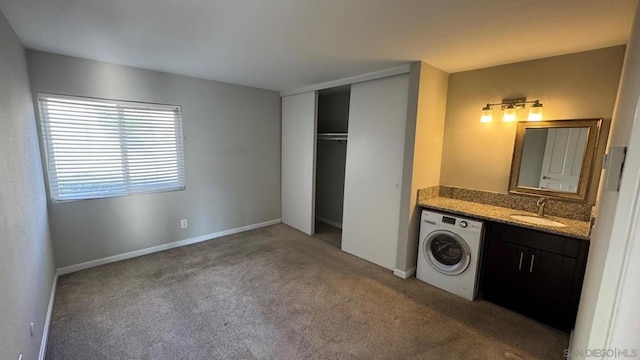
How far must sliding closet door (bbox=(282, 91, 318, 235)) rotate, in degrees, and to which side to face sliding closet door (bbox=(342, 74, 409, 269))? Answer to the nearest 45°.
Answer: approximately 90° to its left

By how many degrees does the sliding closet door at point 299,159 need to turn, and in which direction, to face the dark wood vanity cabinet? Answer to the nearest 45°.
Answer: approximately 90° to its left

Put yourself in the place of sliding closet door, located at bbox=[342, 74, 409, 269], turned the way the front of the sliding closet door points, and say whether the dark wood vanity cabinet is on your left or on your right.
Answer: on your left

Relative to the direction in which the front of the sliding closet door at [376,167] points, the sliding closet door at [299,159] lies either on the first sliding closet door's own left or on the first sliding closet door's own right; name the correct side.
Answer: on the first sliding closet door's own right

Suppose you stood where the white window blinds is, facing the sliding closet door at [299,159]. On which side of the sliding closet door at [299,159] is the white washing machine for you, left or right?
right

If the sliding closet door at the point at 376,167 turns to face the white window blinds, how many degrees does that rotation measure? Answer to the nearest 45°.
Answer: approximately 45° to its right

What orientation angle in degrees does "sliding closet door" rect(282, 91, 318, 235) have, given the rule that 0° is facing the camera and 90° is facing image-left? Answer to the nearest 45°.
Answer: approximately 45°
